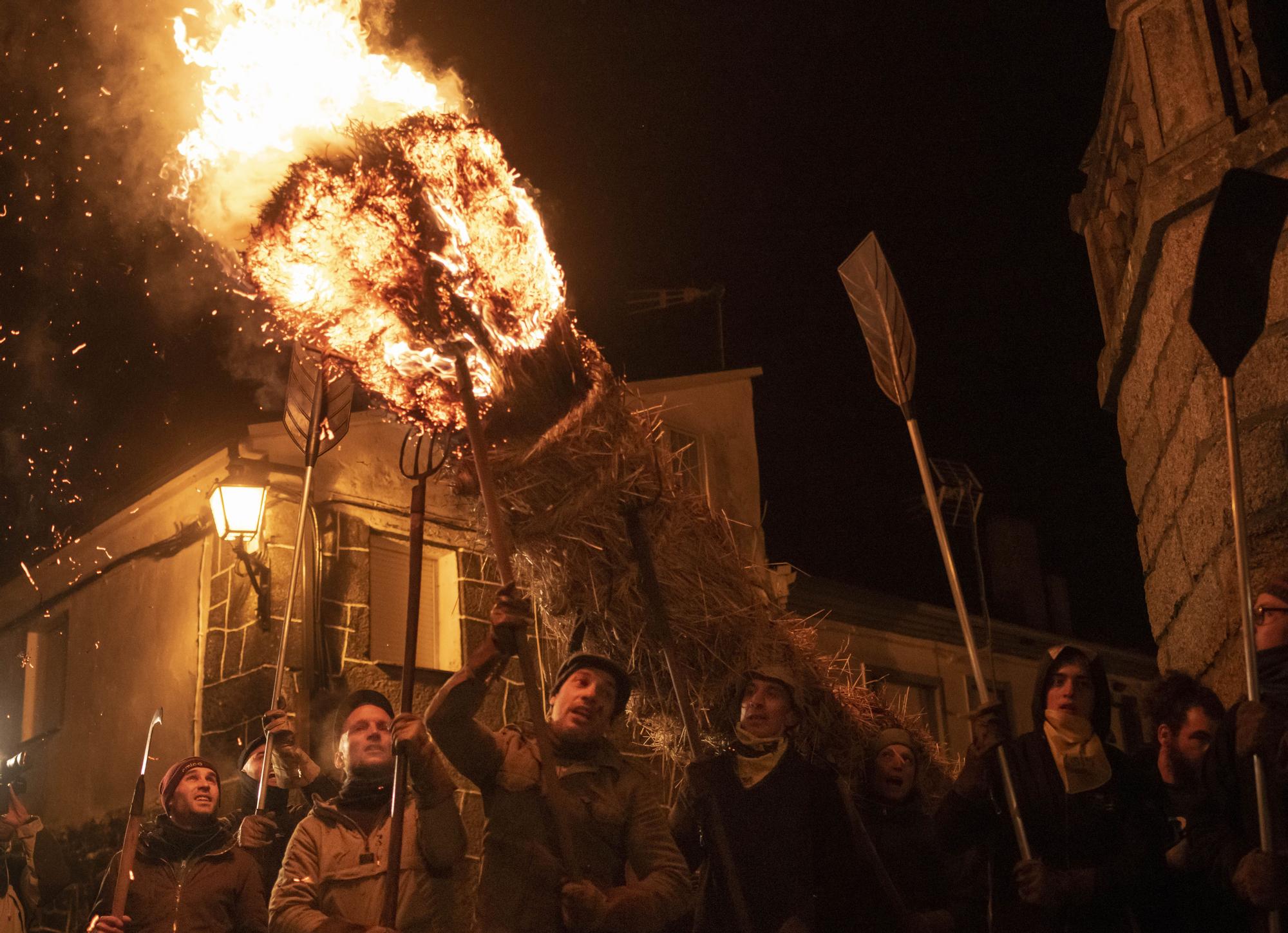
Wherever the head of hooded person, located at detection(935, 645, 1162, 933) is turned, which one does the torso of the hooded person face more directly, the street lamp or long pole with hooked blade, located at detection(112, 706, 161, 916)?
the long pole with hooked blade

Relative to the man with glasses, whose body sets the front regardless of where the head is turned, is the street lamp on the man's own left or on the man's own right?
on the man's own right

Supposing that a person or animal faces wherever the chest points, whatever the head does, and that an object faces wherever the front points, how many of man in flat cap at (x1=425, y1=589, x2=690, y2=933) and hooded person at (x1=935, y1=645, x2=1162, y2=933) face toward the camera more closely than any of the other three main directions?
2

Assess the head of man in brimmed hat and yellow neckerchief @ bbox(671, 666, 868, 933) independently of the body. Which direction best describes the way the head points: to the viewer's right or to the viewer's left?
to the viewer's left

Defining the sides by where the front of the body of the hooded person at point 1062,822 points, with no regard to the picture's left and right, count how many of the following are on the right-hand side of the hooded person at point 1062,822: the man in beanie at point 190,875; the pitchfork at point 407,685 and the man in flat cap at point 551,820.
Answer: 3

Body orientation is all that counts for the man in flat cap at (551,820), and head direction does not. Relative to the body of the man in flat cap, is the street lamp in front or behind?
behind

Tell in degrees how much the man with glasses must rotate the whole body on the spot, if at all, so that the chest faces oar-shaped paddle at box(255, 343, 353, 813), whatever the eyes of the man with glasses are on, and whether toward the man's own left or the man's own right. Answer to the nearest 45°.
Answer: approximately 45° to the man's own right

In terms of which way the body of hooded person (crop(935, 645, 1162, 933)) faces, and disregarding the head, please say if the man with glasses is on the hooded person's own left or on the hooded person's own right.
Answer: on the hooded person's own left

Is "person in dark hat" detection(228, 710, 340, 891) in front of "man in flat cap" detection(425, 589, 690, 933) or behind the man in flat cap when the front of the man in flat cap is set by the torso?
behind
